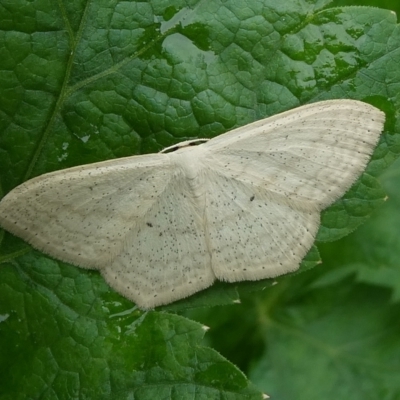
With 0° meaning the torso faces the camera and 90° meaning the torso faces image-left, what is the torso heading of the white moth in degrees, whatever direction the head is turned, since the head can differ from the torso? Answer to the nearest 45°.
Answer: approximately 180°

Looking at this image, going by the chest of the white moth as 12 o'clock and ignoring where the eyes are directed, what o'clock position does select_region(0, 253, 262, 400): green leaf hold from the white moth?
The green leaf is roughly at 8 o'clock from the white moth.
